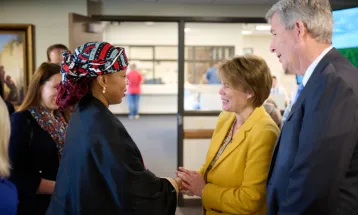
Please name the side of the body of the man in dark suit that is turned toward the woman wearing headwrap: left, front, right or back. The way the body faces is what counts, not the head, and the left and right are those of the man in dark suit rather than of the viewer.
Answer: front

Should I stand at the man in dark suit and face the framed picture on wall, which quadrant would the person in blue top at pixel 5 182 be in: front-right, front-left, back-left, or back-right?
front-left

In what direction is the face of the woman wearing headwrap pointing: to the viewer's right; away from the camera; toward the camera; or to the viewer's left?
to the viewer's right

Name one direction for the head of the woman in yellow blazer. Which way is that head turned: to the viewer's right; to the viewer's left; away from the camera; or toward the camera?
to the viewer's left

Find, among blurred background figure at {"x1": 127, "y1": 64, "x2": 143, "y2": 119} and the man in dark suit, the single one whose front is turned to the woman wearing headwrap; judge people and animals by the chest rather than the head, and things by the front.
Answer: the man in dark suit

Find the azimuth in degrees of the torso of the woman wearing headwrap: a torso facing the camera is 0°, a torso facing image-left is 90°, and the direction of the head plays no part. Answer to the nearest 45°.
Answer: approximately 270°

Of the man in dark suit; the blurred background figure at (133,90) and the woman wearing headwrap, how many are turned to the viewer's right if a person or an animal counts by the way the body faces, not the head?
1

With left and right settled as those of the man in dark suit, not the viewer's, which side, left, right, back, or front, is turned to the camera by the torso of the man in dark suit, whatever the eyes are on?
left

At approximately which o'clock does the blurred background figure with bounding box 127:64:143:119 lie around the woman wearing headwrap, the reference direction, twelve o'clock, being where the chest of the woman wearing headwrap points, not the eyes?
The blurred background figure is roughly at 9 o'clock from the woman wearing headwrap.
